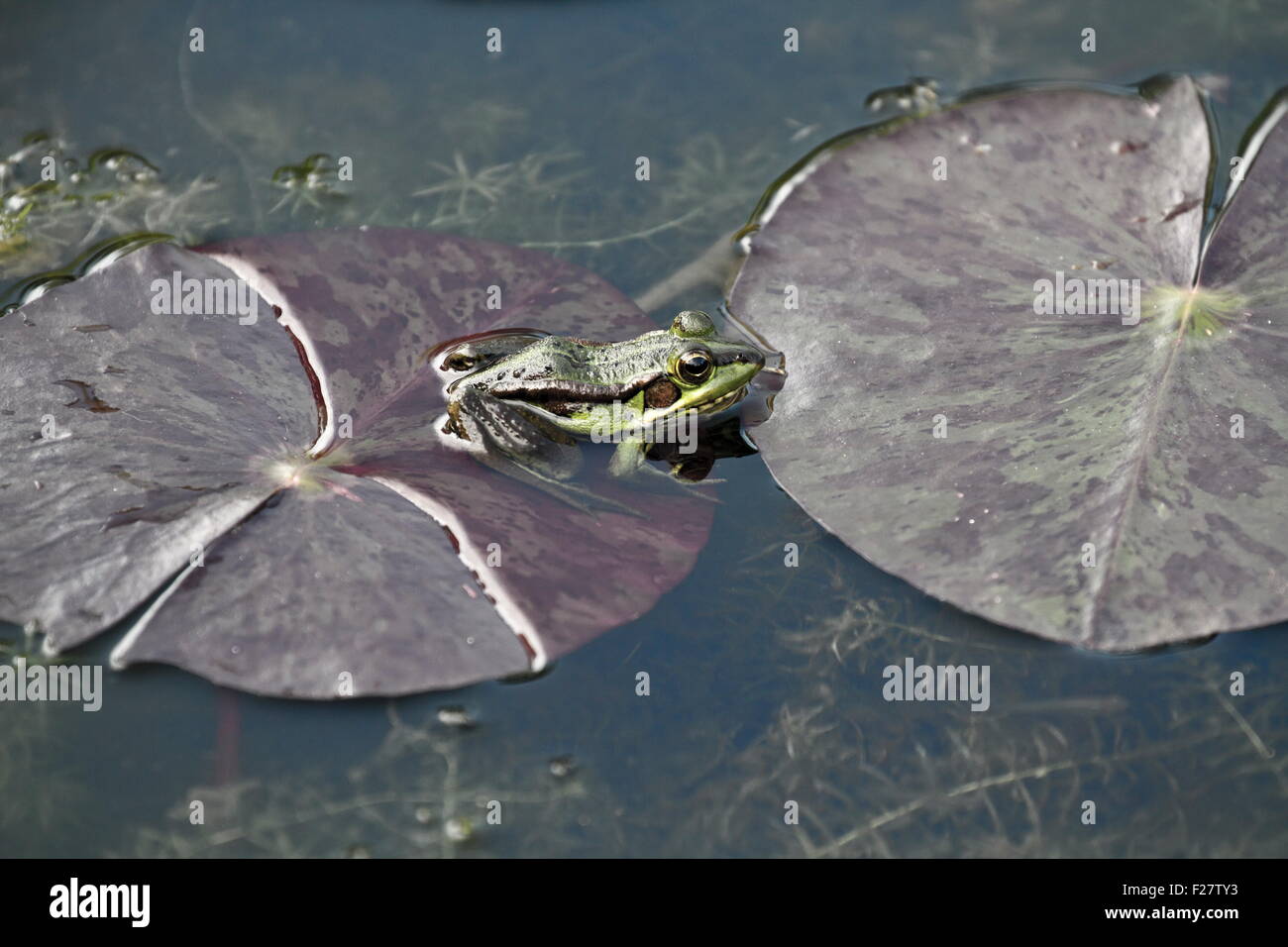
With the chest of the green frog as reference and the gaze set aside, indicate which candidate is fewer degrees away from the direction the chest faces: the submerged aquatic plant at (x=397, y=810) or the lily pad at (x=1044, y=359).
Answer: the lily pad

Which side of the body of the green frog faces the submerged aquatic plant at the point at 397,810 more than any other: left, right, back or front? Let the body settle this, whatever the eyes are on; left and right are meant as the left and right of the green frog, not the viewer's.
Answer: right

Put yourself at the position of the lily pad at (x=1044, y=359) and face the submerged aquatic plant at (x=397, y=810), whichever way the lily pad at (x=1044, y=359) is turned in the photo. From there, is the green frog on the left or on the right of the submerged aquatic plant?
right

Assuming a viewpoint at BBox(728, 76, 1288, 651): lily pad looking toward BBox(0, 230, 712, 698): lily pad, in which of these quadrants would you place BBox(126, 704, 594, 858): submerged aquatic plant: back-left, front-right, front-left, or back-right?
front-left

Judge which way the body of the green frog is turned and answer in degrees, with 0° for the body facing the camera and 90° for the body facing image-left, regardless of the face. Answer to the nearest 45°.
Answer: approximately 270°

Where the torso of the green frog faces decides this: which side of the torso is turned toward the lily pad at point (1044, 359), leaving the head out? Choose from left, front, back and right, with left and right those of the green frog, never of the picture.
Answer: front
